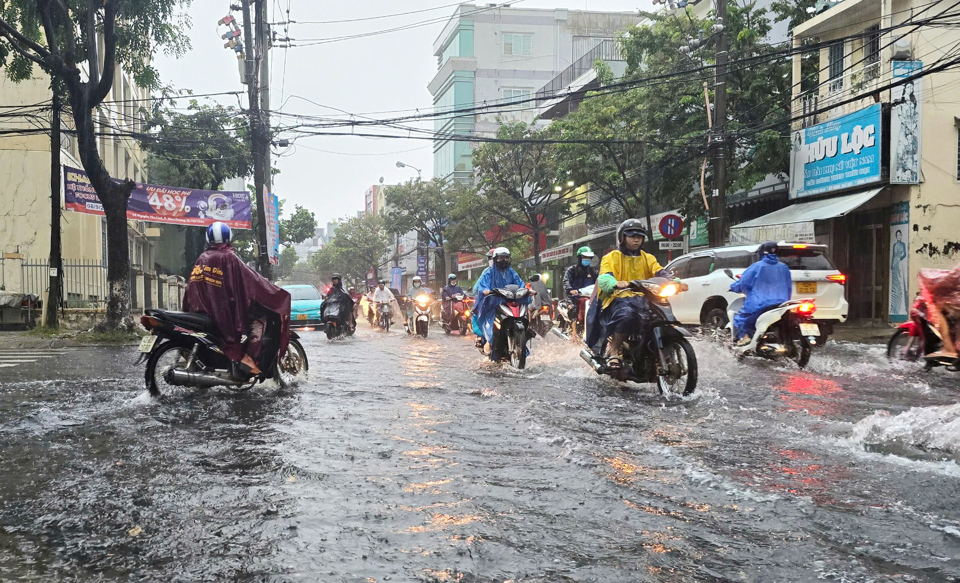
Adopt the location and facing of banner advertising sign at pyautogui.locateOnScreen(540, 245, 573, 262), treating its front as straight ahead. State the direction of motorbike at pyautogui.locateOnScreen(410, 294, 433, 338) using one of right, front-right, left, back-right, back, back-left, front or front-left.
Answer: front-left

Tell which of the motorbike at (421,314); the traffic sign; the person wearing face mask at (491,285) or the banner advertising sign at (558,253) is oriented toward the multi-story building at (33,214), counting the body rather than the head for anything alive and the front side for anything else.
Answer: the banner advertising sign

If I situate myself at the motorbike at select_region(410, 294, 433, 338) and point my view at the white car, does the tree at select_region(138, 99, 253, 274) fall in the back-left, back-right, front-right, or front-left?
back-left

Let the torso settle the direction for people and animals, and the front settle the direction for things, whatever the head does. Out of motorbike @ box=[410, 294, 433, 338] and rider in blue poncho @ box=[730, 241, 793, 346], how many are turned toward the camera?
1

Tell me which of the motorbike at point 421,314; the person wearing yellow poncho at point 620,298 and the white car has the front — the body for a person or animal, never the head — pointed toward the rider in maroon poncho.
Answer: the motorbike

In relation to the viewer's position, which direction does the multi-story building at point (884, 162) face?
facing the viewer and to the left of the viewer

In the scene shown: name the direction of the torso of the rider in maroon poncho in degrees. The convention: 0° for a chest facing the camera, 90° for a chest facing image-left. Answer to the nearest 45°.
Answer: approximately 225°

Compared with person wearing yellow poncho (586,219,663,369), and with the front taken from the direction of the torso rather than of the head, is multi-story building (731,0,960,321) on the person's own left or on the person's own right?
on the person's own left

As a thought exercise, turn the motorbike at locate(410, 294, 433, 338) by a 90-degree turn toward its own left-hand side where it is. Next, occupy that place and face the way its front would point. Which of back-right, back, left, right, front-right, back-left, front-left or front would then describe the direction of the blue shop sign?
front

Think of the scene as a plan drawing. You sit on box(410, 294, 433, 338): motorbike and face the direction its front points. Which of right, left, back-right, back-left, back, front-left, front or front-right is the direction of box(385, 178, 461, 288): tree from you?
back

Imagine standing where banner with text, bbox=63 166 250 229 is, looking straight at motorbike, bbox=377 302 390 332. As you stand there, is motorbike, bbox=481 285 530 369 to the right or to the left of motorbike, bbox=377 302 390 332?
right

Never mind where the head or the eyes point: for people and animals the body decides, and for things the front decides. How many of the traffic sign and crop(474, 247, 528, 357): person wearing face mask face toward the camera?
2

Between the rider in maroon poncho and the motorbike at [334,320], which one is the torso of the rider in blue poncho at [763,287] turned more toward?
the motorbike

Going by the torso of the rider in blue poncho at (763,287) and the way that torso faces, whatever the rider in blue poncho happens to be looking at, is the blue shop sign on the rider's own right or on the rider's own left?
on the rider's own right
